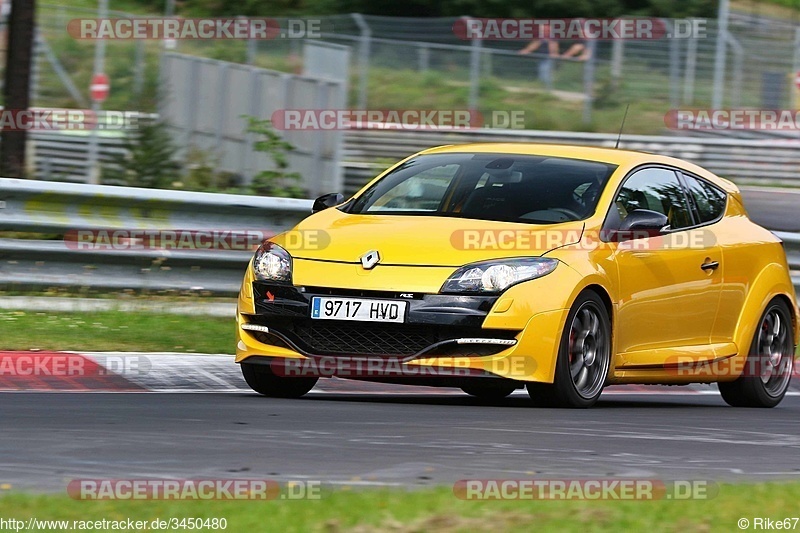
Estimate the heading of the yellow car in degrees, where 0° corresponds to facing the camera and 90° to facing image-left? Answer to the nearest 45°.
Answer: approximately 45°

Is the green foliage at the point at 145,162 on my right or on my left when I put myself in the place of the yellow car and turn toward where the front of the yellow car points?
on my right

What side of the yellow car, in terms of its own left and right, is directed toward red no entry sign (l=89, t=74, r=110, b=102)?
right

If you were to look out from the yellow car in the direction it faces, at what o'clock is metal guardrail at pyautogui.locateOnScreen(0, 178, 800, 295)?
The metal guardrail is roughly at 3 o'clock from the yellow car.

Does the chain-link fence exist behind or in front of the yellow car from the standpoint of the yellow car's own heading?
behind

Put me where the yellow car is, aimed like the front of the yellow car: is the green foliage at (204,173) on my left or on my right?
on my right

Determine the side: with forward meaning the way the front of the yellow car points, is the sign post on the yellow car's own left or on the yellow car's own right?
on the yellow car's own right
